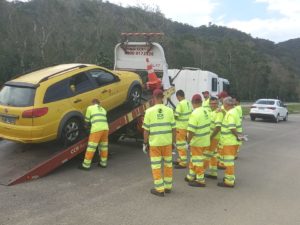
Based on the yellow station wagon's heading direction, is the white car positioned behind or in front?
in front

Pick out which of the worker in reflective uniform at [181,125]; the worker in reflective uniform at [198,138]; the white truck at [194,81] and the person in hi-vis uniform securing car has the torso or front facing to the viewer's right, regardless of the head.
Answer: the white truck

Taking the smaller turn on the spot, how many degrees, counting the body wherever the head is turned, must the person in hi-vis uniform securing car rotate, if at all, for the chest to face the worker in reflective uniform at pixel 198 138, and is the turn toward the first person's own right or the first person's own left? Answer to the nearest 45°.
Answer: approximately 180°

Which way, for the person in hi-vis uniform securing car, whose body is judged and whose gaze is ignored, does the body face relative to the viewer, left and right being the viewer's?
facing away from the viewer and to the left of the viewer

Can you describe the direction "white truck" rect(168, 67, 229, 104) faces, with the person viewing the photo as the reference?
facing to the right of the viewer

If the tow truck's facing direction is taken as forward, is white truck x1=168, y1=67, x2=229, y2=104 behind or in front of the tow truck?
in front

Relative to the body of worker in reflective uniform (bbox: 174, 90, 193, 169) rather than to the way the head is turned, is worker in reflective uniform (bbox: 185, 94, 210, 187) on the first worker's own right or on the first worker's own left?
on the first worker's own left

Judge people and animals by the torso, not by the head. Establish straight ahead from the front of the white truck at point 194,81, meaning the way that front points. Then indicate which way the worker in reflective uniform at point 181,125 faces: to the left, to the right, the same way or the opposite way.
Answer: the opposite way

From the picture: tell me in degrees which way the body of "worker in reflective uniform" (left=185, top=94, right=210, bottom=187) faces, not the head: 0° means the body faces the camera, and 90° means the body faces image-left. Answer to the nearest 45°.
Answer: approximately 135°

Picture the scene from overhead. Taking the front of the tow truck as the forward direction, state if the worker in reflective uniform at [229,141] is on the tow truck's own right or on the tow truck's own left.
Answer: on the tow truck's own right

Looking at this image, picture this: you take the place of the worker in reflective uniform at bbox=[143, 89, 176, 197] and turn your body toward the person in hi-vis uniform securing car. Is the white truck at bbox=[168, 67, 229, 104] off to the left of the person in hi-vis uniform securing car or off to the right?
right

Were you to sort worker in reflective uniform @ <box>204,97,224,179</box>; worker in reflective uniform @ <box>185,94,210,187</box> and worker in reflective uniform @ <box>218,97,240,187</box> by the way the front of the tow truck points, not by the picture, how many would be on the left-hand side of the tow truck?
0

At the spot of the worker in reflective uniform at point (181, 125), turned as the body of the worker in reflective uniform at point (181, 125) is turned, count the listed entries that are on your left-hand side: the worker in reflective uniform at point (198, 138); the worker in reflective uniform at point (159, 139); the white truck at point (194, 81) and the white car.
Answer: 2

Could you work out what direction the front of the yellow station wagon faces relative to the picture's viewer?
facing away from the viewer and to the right of the viewer

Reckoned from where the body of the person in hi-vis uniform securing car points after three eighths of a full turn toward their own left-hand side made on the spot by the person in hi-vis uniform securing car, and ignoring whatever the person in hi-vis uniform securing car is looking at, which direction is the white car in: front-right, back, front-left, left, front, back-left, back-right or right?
back-left
